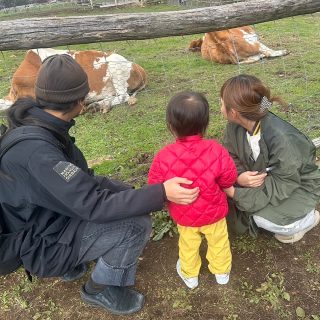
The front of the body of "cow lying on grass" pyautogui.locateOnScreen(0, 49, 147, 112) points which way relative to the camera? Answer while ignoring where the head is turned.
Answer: to the viewer's left

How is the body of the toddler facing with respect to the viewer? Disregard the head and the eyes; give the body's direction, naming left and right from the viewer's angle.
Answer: facing away from the viewer

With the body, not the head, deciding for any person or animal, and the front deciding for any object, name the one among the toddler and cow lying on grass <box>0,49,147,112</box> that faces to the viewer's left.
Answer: the cow lying on grass

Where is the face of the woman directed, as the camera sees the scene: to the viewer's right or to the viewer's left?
to the viewer's left

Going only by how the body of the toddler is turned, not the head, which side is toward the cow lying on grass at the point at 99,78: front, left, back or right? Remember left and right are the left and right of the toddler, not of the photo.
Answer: front

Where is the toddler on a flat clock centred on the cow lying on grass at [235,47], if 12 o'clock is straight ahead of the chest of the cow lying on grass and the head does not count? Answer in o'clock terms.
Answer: The toddler is roughly at 9 o'clock from the cow lying on grass.

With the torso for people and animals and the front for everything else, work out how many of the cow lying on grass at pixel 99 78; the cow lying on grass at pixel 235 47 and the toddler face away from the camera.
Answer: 1

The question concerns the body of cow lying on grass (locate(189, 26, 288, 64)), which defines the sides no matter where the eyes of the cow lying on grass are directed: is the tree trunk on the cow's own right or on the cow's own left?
on the cow's own left

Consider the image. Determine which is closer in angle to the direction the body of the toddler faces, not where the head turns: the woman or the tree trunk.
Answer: the tree trunk

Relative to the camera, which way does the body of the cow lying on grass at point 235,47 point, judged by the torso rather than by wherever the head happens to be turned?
to the viewer's left

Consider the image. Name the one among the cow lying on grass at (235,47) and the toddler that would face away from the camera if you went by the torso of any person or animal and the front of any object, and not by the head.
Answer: the toddler

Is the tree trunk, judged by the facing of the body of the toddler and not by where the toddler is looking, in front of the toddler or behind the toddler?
in front

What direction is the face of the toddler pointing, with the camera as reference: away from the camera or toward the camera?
away from the camera

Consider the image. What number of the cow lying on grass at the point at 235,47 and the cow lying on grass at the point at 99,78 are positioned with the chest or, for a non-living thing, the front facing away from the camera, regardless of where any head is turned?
0

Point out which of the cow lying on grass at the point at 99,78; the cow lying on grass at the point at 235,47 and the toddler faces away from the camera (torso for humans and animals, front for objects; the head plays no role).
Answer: the toddler

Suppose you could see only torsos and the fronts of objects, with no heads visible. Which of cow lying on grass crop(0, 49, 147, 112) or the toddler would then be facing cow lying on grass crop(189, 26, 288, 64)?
the toddler
